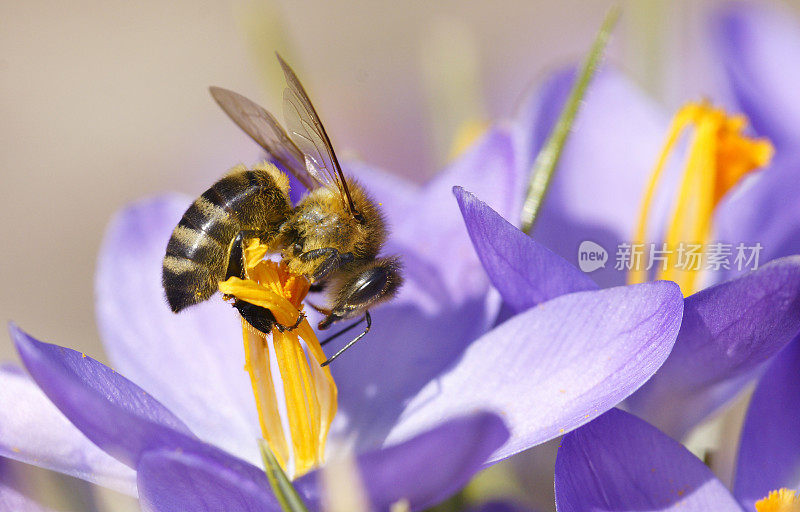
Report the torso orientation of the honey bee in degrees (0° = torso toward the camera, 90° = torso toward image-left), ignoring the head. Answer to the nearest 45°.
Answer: approximately 270°
